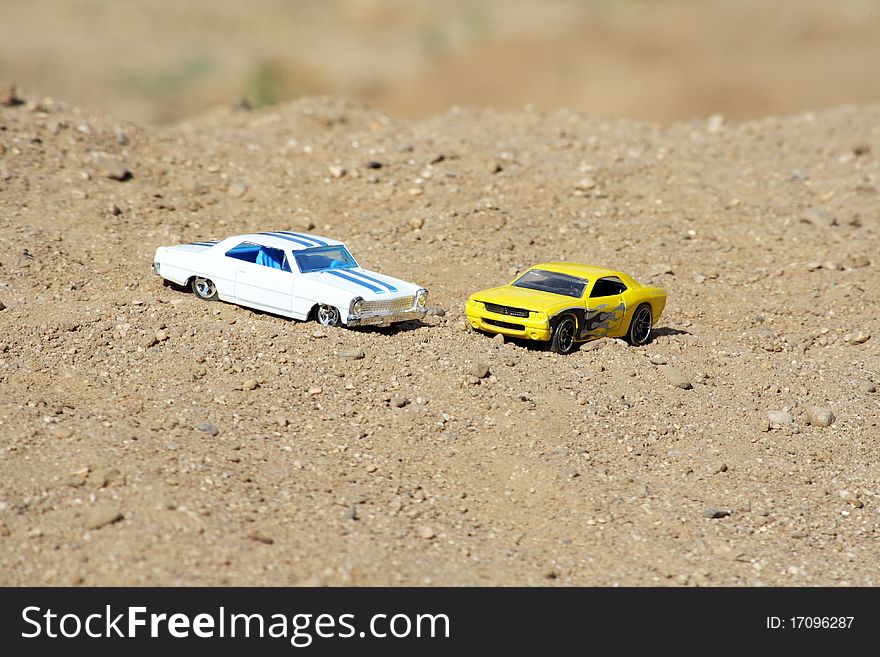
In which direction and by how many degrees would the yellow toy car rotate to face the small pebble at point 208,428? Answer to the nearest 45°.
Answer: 0° — it already faces it

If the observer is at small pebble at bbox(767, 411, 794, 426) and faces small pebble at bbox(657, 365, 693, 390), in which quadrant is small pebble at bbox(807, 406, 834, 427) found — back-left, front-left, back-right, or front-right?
back-right

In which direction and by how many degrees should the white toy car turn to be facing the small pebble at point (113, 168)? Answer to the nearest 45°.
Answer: approximately 180°

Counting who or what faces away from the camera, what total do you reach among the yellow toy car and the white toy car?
0

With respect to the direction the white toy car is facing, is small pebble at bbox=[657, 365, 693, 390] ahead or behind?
ahead

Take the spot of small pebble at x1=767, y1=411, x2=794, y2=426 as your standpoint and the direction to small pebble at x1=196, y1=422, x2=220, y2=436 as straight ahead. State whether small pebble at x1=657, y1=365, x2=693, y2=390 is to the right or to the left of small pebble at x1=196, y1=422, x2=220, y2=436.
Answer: right

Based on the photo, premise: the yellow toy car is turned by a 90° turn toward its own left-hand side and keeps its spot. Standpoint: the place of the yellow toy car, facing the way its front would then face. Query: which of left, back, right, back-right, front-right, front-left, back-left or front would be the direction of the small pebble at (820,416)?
front-left

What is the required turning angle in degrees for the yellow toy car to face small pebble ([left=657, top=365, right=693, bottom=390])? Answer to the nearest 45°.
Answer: approximately 135° to its left

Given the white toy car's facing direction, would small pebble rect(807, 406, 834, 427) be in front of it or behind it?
in front

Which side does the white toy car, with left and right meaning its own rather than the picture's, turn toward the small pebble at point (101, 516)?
right

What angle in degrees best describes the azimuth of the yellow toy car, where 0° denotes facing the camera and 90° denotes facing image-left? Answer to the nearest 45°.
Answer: approximately 45°

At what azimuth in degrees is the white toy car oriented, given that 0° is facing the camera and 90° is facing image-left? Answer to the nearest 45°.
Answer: approximately 315°

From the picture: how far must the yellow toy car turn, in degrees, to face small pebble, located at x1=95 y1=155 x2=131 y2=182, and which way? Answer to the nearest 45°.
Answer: approximately 90° to its right

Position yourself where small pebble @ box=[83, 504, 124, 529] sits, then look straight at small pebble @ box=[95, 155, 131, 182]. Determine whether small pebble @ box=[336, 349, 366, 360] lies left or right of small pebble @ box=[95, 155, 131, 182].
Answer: right
